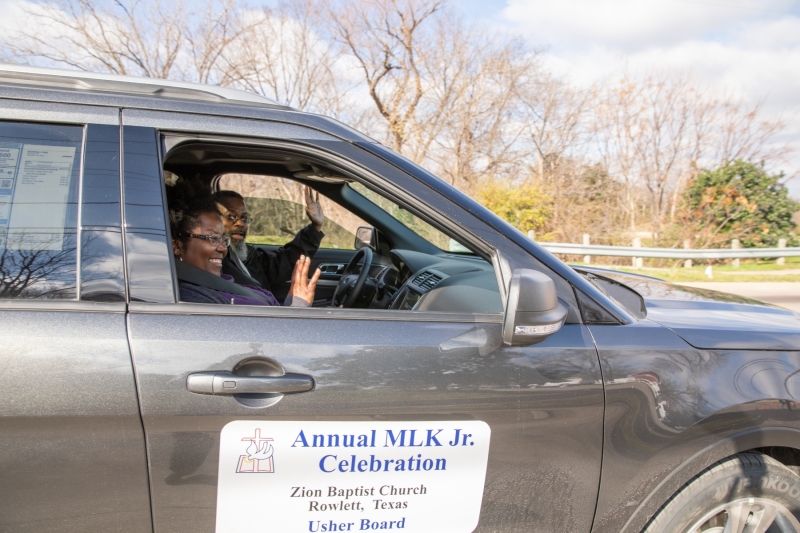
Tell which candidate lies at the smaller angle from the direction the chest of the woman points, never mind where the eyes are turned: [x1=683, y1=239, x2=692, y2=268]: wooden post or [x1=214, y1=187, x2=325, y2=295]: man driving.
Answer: the wooden post

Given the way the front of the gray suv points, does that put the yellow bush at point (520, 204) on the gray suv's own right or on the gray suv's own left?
on the gray suv's own left

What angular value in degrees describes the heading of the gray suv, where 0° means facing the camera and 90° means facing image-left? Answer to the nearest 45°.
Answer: approximately 270°

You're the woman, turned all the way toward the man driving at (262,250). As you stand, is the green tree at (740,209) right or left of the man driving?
right

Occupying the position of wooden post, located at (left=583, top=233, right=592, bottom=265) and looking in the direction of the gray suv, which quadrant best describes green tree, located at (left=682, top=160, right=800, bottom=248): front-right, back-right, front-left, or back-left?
back-left

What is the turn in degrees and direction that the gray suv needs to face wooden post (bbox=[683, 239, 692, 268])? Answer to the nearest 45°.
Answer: approximately 45° to its left
